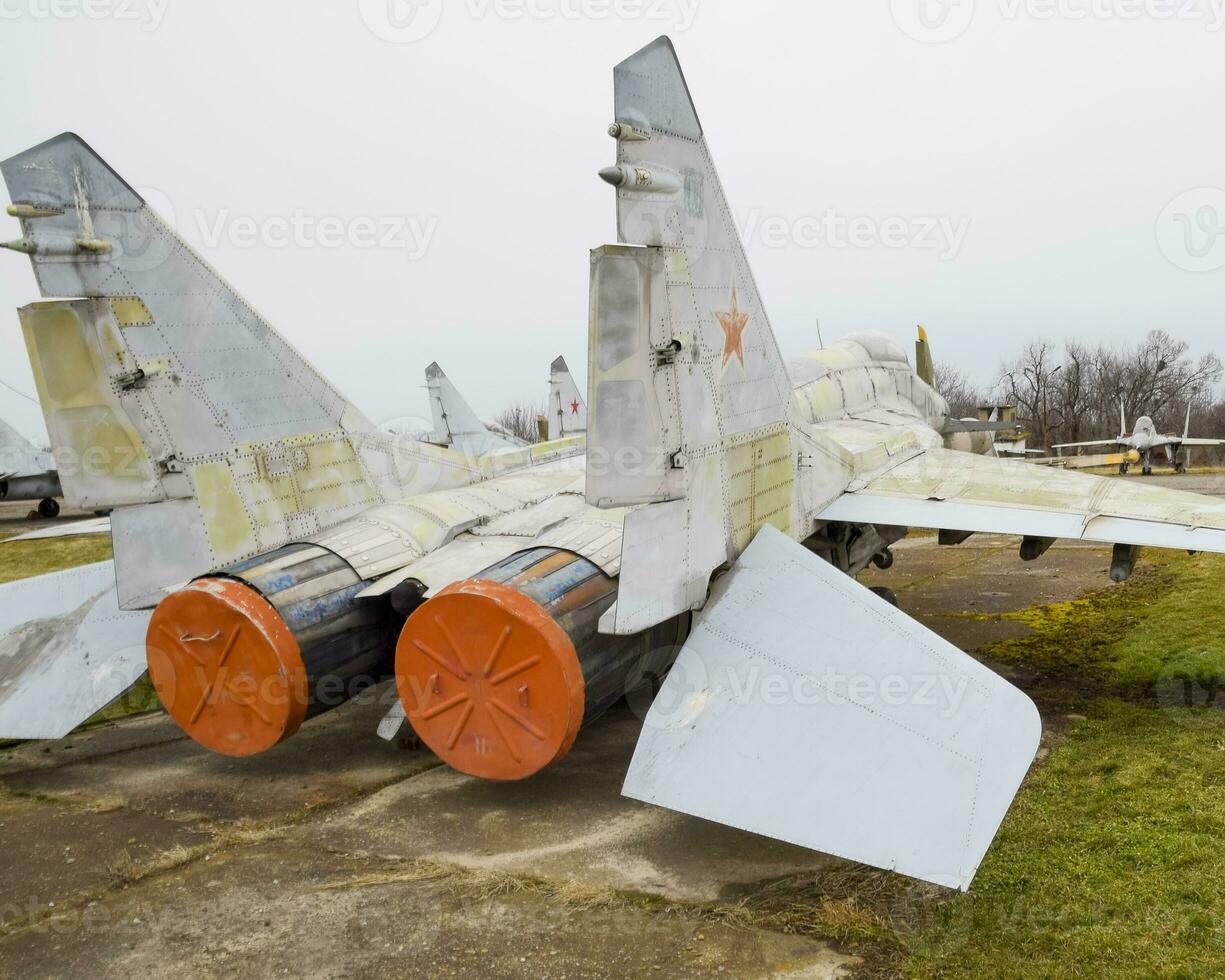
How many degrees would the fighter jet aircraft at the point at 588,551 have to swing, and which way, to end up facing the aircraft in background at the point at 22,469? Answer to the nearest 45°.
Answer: approximately 90° to its left

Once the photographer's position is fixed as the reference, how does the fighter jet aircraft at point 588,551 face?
facing away from the viewer and to the right of the viewer
